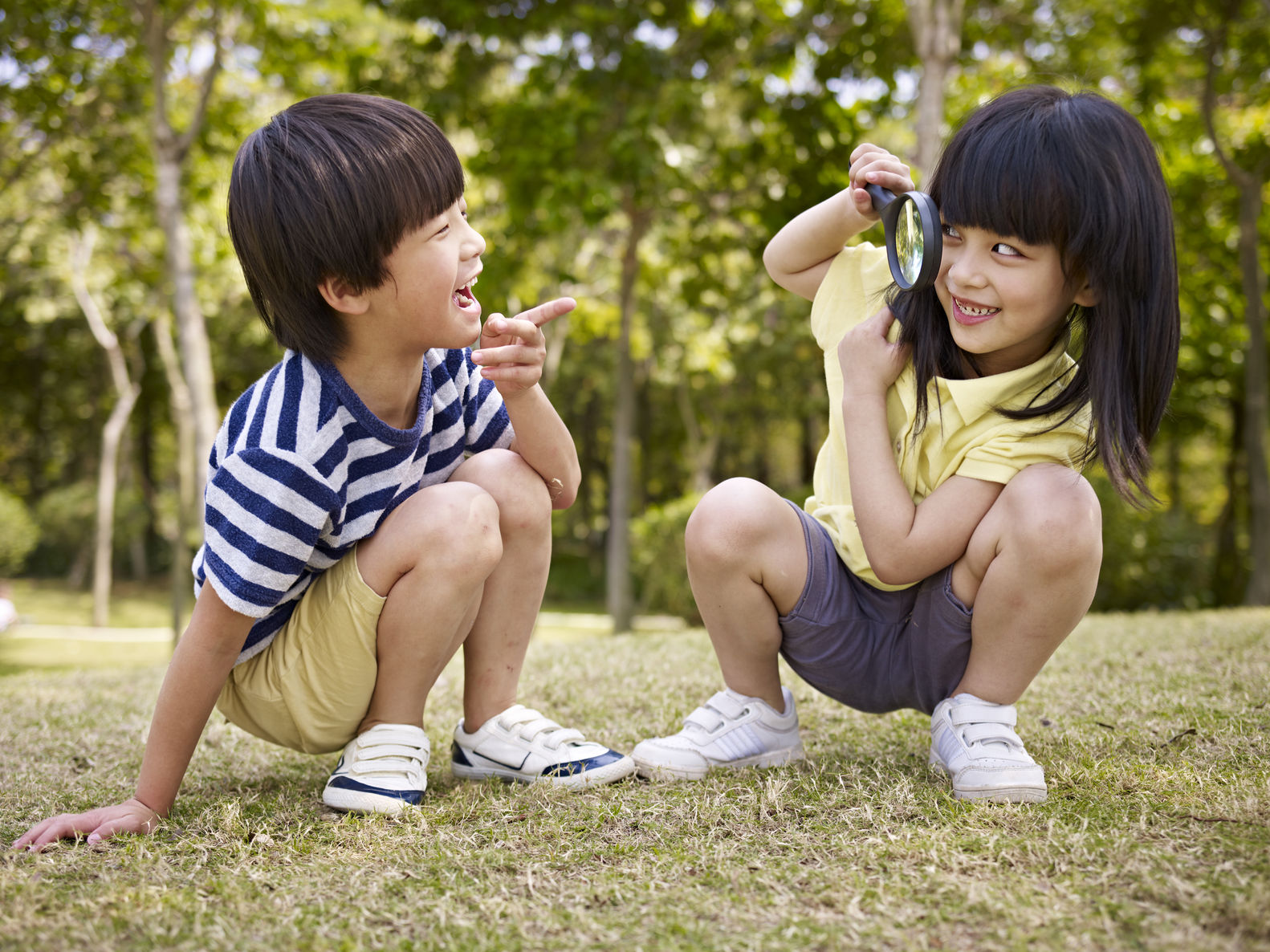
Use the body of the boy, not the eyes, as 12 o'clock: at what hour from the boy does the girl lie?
The girl is roughly at 11 o'clock from the boy.

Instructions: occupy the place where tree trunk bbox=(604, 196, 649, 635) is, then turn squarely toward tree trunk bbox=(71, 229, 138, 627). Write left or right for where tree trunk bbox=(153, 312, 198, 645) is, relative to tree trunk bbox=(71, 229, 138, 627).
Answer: left

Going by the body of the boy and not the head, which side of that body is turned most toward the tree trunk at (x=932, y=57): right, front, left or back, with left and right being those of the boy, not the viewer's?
left

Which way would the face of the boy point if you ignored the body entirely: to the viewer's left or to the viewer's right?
to the viewer's right

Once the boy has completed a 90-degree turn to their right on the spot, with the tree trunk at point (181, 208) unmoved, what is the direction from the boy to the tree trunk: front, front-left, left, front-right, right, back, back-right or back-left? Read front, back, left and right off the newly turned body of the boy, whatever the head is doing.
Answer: back-right

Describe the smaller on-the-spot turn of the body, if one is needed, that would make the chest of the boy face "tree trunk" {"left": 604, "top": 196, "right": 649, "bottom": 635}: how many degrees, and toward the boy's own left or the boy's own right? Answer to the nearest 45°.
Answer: approximately 135° to the boy's own left

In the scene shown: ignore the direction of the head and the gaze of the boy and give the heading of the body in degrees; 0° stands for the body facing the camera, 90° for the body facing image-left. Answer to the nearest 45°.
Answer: approximately 315°

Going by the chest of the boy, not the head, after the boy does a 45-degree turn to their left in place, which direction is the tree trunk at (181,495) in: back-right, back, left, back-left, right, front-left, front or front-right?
left

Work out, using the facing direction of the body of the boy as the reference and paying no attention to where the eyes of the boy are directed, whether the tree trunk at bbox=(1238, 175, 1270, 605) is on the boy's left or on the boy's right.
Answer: on the boy's left

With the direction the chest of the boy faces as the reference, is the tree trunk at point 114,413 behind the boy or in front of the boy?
behind

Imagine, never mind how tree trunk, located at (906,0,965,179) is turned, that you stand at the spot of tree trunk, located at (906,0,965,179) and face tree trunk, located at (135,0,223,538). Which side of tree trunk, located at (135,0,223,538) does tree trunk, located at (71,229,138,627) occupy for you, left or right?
right
